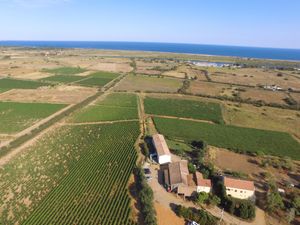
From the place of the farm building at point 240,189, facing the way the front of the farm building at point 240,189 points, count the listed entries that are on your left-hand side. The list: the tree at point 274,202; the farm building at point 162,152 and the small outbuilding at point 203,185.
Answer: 1

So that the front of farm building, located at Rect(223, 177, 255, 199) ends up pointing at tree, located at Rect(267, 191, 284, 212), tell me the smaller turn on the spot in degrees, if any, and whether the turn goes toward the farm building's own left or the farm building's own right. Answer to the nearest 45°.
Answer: approximately 90° to the farm building's own left

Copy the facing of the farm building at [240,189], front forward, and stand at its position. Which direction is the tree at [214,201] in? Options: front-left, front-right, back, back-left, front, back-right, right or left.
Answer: front-right

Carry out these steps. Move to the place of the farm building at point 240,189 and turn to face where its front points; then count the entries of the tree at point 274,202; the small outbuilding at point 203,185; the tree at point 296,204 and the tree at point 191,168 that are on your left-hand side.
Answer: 2

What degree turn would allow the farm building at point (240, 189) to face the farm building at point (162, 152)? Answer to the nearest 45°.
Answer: approximately 90° to its right

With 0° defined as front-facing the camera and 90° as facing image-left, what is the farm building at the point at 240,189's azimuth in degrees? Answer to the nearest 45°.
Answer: approximately 0°

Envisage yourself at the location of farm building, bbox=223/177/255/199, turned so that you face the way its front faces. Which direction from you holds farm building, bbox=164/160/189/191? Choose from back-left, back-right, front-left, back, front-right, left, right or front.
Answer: right

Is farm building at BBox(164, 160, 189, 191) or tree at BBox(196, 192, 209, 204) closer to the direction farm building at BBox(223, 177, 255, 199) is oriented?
the tree

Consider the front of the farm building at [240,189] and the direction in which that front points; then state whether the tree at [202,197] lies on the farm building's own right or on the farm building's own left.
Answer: on the farm building's own right

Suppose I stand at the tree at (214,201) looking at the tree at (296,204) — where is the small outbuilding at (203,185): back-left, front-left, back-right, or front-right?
back-left

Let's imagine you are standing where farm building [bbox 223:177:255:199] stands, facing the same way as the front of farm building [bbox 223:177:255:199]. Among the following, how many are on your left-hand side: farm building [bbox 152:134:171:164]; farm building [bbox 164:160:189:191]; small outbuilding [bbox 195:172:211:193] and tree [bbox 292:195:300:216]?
1

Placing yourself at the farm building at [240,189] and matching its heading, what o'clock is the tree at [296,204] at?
The tree is roughly at 9 o'clock from the farm building.
